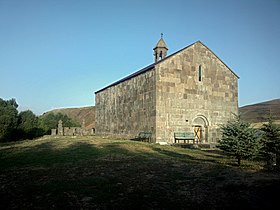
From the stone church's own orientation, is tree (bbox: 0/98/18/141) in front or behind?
behind

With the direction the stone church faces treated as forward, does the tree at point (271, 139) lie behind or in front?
in front

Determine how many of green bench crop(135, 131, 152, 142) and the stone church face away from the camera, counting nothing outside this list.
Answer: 0

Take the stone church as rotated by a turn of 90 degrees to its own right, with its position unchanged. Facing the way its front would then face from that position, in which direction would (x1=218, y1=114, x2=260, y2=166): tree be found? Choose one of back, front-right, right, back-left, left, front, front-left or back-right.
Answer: front-left

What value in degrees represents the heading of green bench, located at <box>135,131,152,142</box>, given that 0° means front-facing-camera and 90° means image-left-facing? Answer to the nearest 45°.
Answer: approximately 45°

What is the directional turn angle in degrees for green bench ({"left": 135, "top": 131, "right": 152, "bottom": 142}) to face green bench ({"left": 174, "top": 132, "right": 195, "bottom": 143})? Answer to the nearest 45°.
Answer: approximately 135° to its left

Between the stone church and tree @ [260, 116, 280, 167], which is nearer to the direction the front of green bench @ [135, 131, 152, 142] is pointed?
the tree

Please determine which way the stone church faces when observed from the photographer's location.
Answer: facing the viewer and to the right of the viewer

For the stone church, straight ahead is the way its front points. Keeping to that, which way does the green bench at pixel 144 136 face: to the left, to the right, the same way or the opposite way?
to the right
